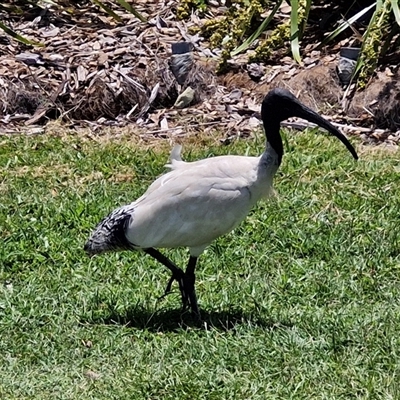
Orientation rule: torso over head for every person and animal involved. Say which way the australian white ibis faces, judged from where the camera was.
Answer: facing to the right of the viewer
